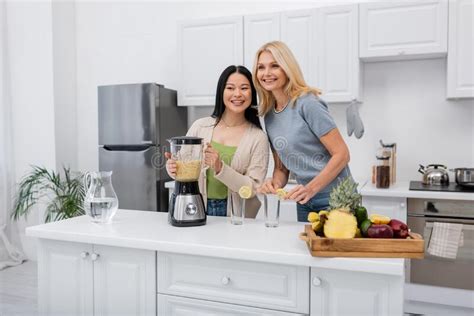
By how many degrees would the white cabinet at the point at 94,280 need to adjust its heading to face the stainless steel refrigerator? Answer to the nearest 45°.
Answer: approximately 135° to its right

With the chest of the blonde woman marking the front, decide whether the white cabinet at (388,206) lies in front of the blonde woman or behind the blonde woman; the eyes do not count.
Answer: behind

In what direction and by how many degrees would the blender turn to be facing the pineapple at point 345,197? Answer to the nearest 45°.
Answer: approximately 45° to its left

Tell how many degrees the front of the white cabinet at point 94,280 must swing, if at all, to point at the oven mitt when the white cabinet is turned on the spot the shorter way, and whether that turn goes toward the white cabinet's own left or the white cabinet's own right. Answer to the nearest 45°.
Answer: approximately 180°

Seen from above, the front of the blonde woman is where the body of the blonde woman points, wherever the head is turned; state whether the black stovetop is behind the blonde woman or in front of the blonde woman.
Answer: behind

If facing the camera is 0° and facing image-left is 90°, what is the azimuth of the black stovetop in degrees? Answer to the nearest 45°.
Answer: approximately 0°

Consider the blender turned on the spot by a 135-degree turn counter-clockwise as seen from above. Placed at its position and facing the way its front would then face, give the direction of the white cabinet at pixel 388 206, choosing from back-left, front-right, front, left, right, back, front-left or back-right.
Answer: front
